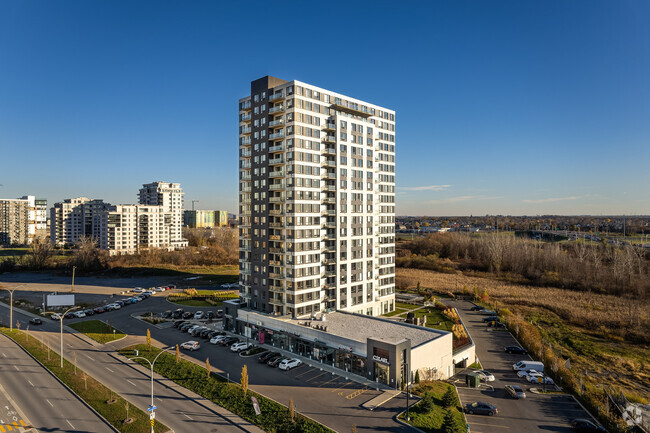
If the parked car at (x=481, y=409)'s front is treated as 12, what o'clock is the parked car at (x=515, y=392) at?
the parked car at (x=515, y=392) is roughly at 4 o'clock from the parked car at (x=481, y=409).

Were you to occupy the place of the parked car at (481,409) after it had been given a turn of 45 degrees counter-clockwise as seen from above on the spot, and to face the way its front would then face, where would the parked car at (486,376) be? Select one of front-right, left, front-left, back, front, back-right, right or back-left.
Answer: back-right

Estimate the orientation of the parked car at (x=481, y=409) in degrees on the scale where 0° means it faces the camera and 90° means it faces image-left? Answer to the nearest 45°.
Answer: approximately 90°

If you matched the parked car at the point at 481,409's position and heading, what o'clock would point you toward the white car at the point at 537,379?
The white car is roughly at 4 o'clock from the parked car.

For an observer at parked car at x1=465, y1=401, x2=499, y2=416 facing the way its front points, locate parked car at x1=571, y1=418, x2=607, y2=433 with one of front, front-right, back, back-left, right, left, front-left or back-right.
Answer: back
